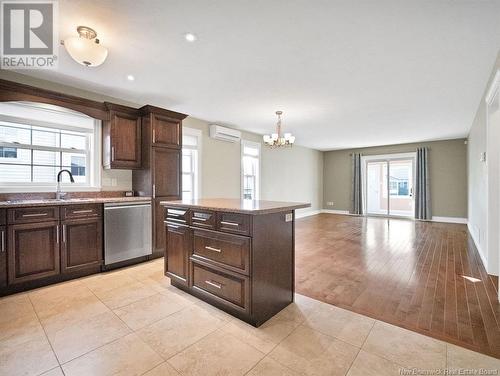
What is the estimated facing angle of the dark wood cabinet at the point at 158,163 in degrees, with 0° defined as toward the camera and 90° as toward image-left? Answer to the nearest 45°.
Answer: approximately 315°

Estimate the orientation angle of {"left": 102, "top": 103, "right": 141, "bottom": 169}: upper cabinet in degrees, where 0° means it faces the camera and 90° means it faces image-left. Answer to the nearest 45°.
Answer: approximately 315°

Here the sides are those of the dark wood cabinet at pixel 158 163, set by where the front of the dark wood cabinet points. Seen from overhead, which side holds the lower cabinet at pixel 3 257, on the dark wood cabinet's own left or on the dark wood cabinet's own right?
on the dark wood cabinet's own right

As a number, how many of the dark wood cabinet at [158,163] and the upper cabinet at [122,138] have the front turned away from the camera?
0

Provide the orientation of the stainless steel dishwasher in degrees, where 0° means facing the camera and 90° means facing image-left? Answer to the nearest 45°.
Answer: approximately 315°

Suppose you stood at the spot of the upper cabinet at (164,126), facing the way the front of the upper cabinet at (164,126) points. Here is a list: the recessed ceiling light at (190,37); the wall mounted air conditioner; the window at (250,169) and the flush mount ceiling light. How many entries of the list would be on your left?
2

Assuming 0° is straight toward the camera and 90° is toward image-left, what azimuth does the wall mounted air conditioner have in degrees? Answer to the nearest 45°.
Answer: approximately 315°
